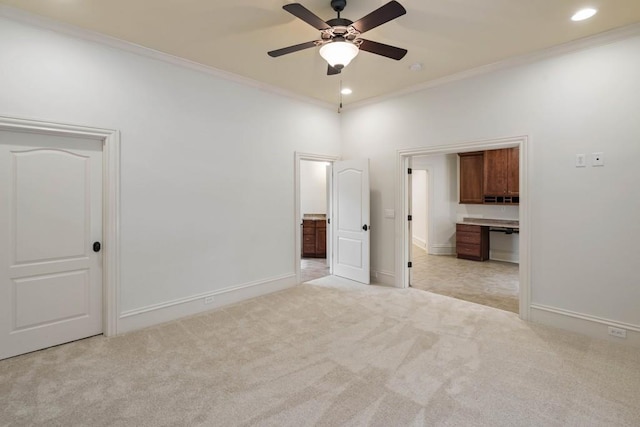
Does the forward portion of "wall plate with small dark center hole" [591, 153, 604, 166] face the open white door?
no

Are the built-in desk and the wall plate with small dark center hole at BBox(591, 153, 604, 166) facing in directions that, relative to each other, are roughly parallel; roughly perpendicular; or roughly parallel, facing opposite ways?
roughly parallel

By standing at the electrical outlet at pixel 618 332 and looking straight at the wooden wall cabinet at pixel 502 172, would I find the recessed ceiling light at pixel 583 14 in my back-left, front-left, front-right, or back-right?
back-left

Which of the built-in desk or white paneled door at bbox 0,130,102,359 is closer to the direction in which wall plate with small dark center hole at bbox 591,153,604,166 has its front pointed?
the white paneled door

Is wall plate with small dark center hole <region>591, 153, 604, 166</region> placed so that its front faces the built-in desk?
no

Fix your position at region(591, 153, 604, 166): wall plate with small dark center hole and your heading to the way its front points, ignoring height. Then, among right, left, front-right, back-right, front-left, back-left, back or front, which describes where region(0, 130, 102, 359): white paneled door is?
front-right

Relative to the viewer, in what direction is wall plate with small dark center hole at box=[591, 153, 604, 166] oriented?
toward the camera

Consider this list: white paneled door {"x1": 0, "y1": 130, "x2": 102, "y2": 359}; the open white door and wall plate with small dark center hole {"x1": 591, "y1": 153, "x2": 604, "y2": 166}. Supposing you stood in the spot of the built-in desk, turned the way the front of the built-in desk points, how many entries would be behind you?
0

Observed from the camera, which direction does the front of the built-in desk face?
facing the viewer

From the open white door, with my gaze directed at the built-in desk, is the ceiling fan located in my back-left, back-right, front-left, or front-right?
back-right

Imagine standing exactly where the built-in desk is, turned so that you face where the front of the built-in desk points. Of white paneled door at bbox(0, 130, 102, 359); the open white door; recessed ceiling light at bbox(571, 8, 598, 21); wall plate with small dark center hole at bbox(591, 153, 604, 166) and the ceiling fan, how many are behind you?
0

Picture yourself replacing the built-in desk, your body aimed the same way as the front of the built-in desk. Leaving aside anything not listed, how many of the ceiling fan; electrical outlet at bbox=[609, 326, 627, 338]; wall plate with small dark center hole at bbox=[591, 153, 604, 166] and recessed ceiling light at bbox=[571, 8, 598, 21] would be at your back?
0

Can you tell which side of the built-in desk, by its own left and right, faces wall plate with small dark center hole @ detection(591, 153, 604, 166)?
front

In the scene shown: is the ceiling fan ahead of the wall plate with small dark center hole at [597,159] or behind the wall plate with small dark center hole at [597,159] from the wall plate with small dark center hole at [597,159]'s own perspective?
ahead
